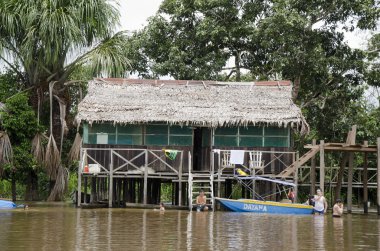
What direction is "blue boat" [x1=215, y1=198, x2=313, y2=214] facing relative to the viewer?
to the viewer's left

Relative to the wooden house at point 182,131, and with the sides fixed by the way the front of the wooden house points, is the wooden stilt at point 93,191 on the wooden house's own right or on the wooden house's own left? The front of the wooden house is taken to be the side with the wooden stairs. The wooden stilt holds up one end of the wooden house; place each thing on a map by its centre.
on the wooden house's own right

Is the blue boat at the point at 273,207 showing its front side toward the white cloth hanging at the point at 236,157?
no

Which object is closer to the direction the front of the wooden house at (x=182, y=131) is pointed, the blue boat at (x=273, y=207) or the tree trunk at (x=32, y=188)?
the blue boat

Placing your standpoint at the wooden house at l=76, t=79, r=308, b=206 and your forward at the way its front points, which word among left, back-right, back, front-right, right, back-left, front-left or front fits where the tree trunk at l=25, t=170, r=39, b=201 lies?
back-right

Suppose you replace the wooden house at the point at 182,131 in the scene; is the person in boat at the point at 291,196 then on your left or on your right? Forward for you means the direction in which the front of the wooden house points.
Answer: on your left

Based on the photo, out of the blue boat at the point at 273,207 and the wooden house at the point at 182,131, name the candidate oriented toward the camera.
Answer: the wooden house

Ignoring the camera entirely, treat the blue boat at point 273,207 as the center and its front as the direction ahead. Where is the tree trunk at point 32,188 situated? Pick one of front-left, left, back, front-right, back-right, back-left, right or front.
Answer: front-right

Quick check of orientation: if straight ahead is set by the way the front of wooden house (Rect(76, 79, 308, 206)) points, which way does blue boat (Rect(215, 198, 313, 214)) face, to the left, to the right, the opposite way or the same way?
to the right

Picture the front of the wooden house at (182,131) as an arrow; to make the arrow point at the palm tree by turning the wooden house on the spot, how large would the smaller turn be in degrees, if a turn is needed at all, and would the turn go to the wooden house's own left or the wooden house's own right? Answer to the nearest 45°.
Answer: approximately 135° to the wooden house's own right

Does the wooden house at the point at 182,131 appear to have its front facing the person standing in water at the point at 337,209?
no

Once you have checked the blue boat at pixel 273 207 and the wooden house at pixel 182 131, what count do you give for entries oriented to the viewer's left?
1

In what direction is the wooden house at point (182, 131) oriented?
toward the camera

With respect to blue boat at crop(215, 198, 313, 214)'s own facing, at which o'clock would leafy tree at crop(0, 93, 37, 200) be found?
The leafy tree is roughly at 1 o'clock from the blue boat.

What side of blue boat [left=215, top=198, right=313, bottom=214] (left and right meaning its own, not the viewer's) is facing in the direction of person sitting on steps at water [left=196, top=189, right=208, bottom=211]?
front

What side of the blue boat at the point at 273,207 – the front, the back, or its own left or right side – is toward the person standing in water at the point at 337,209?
back
